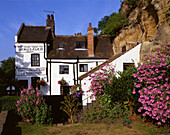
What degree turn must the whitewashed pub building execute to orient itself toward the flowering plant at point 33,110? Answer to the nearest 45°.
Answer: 0° — it already faces it

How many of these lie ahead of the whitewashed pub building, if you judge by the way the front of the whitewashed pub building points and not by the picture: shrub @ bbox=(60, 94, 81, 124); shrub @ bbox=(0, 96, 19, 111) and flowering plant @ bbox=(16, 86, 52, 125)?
3

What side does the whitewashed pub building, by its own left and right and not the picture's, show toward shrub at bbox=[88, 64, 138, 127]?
front

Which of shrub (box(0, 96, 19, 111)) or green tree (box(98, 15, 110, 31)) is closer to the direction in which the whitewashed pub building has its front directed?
the shrub

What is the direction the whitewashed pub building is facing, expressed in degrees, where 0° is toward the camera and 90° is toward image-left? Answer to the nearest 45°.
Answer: approximately 0°

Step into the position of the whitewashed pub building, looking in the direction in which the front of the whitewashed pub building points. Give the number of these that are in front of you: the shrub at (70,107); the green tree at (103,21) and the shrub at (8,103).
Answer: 2

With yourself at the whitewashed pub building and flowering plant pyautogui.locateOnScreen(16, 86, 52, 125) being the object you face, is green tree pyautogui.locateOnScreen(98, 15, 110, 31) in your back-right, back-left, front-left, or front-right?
back-left

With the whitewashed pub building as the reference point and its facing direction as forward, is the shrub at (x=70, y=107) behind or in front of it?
in front
